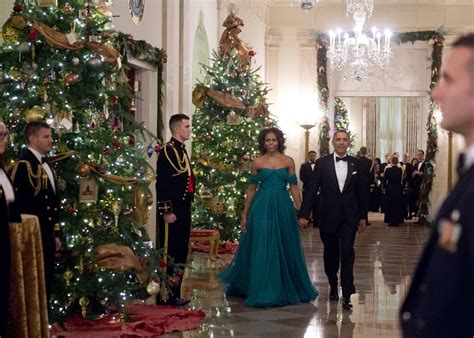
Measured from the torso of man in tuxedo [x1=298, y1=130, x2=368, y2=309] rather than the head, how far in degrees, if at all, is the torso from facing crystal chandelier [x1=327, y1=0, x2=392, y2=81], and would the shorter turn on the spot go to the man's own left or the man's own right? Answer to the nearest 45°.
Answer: approximately 180°

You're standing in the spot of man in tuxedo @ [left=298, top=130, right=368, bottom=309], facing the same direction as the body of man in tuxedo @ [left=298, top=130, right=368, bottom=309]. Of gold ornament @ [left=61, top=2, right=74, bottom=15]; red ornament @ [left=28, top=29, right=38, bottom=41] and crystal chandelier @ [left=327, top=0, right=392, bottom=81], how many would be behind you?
1

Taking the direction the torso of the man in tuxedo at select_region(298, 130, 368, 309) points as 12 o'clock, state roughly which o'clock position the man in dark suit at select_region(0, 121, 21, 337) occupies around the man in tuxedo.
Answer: The man in dark suit is roughly at 1 o'clock from the man in tuxedo.

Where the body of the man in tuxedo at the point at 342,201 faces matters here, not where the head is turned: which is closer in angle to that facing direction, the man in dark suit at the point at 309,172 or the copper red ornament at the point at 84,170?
the copper red ornament

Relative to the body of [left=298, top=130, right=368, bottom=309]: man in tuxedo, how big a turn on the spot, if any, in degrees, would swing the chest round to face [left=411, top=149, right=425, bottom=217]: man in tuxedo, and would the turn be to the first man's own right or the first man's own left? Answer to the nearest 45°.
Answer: approximately 180°

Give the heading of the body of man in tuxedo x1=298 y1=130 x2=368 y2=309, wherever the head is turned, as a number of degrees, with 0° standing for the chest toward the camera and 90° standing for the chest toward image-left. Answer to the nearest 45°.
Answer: approximately 0°

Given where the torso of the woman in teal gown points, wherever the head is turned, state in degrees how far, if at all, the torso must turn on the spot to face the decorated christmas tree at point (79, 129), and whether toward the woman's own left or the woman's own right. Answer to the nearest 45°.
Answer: approximately 45° to the woman's own right

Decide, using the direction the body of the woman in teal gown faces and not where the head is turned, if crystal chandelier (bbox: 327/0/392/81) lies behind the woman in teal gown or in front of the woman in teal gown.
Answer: behind

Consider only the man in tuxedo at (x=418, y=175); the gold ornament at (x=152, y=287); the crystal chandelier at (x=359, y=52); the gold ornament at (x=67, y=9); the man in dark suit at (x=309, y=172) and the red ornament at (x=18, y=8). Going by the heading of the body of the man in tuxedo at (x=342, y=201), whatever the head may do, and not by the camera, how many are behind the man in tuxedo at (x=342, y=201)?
3

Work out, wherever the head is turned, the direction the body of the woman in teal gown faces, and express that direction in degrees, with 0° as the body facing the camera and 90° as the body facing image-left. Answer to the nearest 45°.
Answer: approximately 0°

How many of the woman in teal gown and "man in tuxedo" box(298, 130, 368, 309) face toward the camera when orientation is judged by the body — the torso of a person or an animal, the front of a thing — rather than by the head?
2
